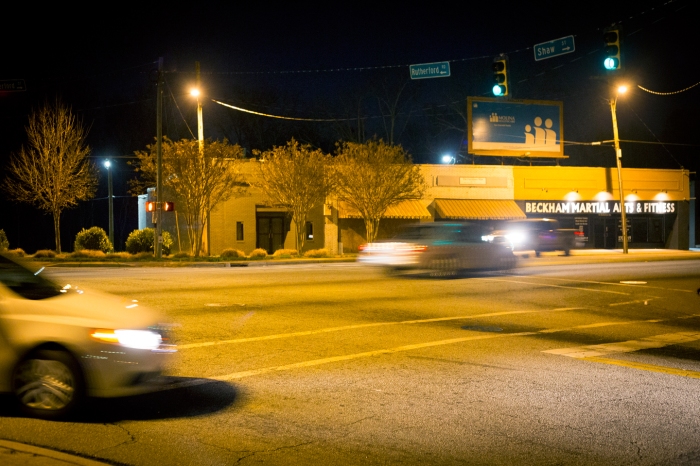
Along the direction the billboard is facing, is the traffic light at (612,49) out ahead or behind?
ahead

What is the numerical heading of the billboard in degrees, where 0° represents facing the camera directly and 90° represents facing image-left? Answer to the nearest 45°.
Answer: approximately 0°

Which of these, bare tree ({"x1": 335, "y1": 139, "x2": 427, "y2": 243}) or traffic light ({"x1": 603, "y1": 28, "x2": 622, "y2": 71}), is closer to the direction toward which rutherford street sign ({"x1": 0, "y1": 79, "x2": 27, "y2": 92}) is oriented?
the traffic light

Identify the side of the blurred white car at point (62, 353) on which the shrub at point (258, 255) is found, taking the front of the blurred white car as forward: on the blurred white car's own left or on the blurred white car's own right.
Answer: on the blurred white car's own left

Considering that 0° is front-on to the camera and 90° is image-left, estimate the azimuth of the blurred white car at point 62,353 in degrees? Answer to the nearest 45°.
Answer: approximately 270°

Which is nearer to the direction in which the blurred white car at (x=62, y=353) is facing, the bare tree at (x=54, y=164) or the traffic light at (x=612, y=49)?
the traffic light

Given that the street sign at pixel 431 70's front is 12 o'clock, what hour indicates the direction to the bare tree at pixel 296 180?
The bare tree is roughly at 5 o'clock from the street sign.

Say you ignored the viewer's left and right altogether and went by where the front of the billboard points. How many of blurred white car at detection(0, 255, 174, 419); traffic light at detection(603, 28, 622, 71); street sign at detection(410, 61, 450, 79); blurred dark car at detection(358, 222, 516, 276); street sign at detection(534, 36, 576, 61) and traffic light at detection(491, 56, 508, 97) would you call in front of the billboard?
6

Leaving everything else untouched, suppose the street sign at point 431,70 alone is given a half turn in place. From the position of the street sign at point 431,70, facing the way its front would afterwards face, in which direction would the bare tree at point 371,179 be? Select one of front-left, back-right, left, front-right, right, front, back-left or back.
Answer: front

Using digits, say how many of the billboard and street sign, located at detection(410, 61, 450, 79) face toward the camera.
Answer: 2

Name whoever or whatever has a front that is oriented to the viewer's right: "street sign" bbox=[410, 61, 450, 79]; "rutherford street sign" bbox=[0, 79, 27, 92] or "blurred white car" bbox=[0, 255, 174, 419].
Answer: the blurred white car

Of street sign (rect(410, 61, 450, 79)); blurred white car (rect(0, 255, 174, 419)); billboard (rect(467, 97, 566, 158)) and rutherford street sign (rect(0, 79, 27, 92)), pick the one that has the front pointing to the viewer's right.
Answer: the blurred white car
